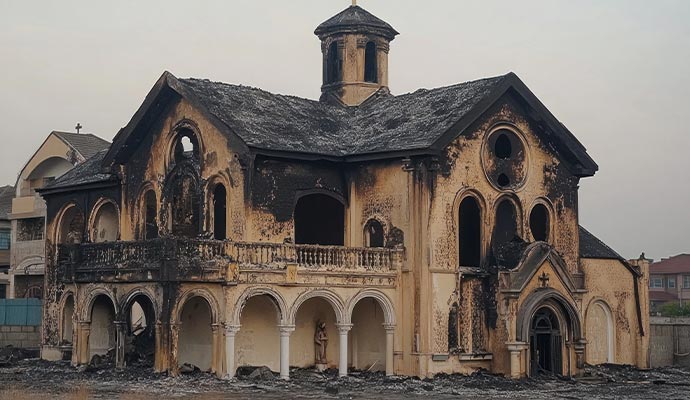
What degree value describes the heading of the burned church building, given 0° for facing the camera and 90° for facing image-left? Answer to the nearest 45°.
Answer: approximately 315°
